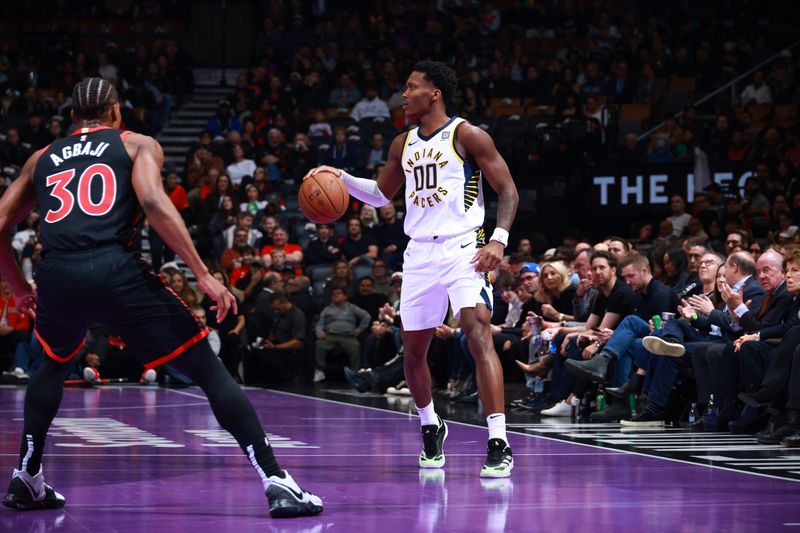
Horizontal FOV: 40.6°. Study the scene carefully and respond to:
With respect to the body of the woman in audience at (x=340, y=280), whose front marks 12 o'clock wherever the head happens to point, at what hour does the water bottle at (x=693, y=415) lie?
The water bottle is roughly at 11 o'clock from the woman in audience.

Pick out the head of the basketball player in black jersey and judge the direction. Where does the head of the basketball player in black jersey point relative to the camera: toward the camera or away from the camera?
away from the camera

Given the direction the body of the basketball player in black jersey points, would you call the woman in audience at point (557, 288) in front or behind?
in front

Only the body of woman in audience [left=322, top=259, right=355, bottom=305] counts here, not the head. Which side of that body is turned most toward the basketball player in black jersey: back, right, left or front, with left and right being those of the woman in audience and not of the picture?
front

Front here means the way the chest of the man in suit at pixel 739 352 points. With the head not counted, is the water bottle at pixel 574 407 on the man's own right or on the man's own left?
on the man's own right

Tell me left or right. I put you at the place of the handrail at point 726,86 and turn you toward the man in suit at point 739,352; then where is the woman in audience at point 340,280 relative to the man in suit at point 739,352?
right

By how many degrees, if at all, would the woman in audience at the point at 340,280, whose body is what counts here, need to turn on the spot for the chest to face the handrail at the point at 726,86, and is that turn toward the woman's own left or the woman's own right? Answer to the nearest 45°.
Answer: approximately 135° to the woman's own left

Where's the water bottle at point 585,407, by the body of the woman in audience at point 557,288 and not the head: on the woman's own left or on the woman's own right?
on the woman's own left

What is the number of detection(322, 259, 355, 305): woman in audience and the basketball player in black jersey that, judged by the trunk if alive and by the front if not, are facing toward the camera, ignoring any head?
1

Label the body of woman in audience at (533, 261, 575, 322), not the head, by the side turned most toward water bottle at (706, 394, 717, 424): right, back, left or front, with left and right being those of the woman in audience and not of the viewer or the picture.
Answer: left

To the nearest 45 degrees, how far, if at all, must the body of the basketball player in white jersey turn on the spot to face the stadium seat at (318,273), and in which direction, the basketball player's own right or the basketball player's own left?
approximately 135° to the basketball player's own right

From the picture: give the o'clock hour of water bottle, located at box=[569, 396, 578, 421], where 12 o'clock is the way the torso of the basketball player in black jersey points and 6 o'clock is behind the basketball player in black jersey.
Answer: The water bottle is roughly at 12 o'clock from the basketball player in black jersey.
